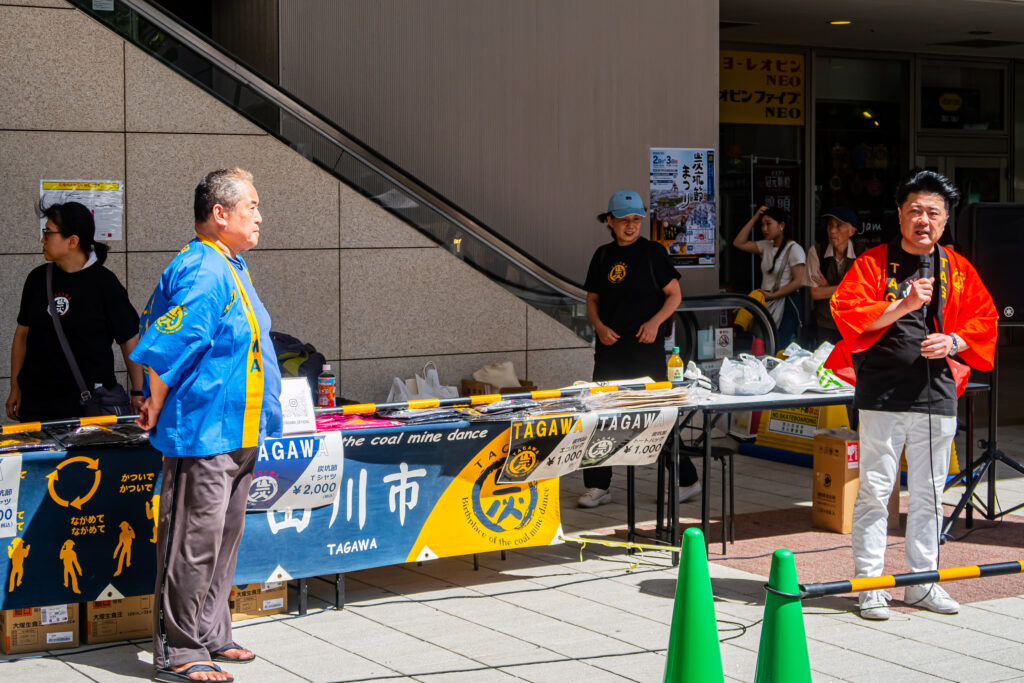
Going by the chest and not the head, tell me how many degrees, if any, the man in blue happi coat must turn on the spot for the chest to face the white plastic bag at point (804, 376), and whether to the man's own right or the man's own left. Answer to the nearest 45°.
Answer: approximately 45° to the man's own left

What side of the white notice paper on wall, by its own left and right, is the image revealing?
front

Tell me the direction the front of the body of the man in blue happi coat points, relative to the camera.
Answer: to the viewer's right

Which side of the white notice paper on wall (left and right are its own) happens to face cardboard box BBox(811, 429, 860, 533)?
left

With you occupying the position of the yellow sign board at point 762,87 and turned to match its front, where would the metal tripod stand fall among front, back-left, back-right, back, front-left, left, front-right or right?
front

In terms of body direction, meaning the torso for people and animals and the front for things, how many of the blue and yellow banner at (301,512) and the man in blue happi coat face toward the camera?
1

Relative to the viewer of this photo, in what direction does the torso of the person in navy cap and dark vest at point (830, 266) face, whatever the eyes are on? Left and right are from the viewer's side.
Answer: facing the viewer

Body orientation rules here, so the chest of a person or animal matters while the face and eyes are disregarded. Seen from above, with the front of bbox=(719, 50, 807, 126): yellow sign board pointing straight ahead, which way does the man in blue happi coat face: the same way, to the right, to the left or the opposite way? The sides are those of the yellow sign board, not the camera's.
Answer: to the left

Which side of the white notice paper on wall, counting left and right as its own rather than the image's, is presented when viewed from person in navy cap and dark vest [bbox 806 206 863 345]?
left

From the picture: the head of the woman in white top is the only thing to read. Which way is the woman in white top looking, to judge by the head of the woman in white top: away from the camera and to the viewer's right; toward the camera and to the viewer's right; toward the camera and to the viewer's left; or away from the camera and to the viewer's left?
toward the camera and to the viewer's left

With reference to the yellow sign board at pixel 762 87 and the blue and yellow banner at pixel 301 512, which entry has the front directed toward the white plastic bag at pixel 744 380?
the yellow sign board

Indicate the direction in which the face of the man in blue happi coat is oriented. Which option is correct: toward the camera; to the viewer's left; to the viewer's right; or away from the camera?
to the viewer's right

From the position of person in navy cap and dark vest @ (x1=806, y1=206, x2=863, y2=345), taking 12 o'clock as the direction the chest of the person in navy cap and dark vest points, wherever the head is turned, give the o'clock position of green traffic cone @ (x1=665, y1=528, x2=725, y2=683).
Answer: The green traffic cone is roughly at 12 o'clock from the person in navy cap and dark vest.

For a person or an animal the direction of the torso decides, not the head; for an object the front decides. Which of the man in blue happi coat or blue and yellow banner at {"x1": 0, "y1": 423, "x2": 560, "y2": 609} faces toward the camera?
the blue and yellow banner

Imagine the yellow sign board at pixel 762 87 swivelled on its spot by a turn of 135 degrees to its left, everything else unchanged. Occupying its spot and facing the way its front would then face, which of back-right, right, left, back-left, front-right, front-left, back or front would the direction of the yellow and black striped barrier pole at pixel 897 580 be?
back-right

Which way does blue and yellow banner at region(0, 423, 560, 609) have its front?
toward the camera

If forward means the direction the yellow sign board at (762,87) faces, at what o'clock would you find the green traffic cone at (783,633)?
The green traffic cone is roughly at 12 o'clock from the yellow sign board.

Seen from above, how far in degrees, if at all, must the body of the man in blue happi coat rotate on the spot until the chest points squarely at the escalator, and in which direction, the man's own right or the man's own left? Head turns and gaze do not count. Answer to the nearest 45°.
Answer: approximately 90° to the man's own left

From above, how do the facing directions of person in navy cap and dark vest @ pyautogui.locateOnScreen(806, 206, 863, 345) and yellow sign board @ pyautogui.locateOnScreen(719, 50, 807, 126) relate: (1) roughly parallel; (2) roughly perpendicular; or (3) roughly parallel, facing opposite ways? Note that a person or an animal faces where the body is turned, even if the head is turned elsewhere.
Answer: roughly parallel
